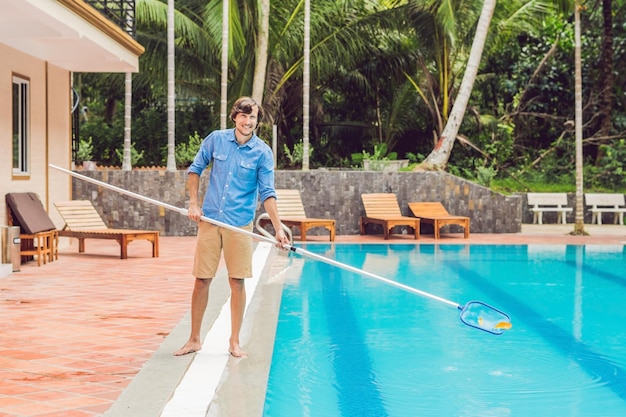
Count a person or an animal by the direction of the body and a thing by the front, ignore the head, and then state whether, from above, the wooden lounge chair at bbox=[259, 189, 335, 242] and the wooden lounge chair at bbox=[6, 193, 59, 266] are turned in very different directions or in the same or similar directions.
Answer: same or similar directions

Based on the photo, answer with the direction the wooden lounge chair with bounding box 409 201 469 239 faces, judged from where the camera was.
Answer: facing the viewer and to the right of the viewer

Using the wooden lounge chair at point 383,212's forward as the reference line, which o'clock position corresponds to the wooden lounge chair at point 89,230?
the wooden lounge chair at point 89,230 is roughly at 3 o'clock from the wooden lounge chair at point 383,212.

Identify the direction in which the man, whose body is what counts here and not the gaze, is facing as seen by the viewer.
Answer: toward the camera

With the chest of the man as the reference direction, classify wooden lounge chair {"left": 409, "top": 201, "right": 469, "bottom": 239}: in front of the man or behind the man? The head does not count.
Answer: behind

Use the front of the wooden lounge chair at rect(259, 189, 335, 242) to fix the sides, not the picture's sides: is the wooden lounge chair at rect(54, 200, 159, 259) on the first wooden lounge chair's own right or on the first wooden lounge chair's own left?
on the first wooden lounge chair's own right

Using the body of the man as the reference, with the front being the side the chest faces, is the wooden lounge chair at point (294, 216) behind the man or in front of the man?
behind

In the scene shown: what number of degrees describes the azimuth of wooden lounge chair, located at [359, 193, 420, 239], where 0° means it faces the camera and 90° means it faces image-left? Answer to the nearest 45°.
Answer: approximately 315°

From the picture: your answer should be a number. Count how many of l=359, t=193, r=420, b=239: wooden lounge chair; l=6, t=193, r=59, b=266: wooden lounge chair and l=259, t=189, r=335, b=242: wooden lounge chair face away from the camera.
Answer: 0

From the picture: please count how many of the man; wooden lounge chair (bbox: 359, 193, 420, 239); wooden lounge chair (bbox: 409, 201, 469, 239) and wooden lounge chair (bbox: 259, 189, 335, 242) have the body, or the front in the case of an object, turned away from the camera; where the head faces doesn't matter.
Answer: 0

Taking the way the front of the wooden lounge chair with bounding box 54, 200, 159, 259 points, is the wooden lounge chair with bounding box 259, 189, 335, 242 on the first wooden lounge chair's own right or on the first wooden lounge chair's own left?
on the first wooden lounge chair's own left

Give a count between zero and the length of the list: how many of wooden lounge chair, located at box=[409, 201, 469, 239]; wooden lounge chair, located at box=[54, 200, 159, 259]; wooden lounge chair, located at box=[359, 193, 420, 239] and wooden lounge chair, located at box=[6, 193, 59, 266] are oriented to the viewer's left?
0

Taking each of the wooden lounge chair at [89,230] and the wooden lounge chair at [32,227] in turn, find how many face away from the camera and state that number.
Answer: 0

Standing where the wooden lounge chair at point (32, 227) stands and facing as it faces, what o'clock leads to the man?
The man is roughly at 1 o'clock from the wooden lounge chair.

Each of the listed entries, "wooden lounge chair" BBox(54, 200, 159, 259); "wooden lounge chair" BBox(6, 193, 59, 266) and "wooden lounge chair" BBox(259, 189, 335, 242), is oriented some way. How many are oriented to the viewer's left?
0
